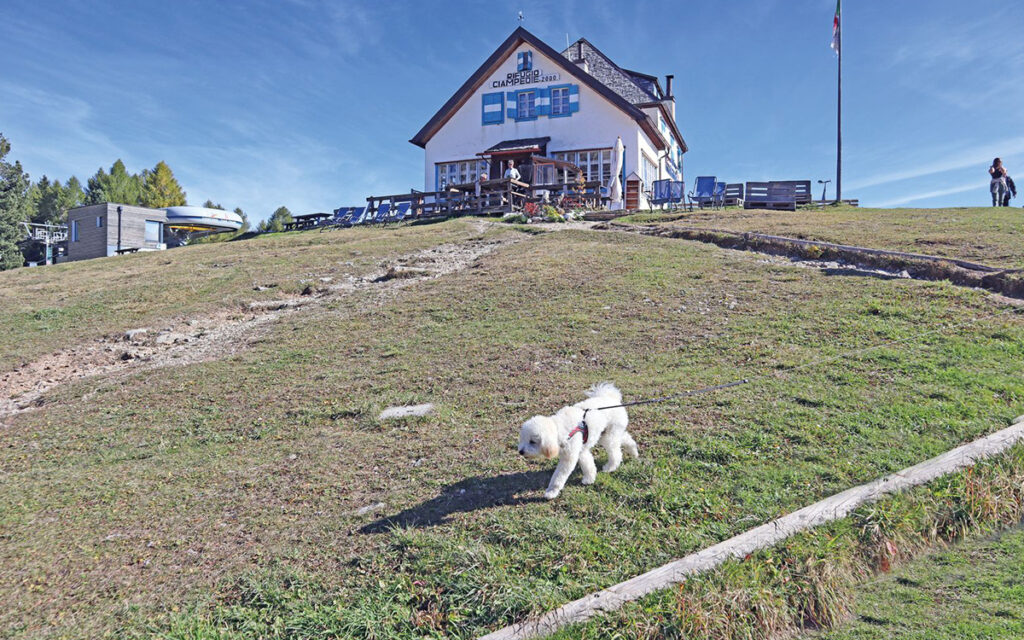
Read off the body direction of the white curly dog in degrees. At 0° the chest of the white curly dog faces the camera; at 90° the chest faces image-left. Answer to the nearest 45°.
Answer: approximately 45°

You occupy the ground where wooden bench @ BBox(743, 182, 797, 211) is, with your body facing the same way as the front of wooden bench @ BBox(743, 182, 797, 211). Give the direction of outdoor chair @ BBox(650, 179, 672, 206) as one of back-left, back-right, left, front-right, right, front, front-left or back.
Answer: front-right

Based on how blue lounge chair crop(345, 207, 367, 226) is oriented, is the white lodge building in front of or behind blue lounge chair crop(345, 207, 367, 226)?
behind

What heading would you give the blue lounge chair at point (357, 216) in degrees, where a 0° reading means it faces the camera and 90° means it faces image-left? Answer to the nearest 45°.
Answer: approximately 45°

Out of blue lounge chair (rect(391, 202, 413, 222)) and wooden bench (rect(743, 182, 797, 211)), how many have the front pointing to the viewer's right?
0

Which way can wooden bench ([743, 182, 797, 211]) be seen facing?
toward the camera

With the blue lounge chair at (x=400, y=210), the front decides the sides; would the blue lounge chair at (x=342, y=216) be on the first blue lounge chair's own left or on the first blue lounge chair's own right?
on the first blue lounge chair's own right

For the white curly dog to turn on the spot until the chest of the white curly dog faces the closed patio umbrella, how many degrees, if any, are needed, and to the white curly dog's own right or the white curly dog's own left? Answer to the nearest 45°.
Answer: approximately 135° to the white curly dog's own right
